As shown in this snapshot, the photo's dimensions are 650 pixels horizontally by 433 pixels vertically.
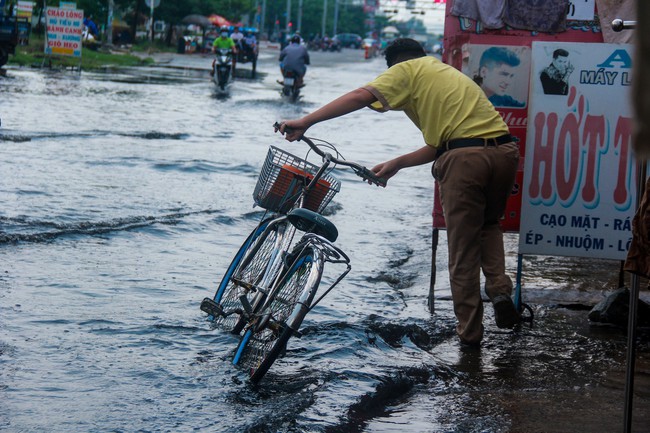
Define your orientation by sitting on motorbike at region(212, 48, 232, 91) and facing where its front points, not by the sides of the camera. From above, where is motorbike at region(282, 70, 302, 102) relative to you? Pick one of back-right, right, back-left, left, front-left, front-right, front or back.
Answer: front-left

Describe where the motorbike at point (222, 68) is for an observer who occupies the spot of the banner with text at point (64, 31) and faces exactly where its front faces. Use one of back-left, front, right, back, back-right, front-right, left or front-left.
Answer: front-left

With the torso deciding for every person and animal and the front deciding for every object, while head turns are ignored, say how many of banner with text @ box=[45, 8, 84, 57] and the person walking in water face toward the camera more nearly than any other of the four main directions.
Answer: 1

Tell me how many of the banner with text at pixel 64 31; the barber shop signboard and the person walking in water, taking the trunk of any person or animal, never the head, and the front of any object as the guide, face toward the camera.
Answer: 2

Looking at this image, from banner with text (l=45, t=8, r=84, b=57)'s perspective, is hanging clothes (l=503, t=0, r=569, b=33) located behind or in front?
in front

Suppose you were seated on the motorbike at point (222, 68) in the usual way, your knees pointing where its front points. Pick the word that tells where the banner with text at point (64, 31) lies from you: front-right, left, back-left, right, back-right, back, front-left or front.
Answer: back-right

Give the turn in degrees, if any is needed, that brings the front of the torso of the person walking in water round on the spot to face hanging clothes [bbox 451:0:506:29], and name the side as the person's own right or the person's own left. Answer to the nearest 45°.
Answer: approximately 45° to the person's own right

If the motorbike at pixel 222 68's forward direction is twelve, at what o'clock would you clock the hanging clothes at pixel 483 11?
The hanging clothes is roughly at 12 o'clock from the motorbike.

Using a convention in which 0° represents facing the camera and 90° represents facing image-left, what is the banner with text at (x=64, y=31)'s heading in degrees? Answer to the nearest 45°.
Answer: approximately 0°

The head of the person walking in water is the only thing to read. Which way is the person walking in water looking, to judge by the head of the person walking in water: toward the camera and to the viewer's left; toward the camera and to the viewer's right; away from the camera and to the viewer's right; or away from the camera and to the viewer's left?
away from the camera and to the viewer's left

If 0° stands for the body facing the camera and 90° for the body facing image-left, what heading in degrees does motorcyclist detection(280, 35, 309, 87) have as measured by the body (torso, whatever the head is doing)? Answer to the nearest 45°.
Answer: approximately 180°

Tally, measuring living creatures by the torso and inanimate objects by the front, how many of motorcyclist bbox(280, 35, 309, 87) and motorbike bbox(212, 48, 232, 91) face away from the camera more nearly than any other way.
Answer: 1

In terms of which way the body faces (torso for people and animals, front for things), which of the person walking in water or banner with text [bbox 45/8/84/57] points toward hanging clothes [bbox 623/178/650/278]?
the banner with text
